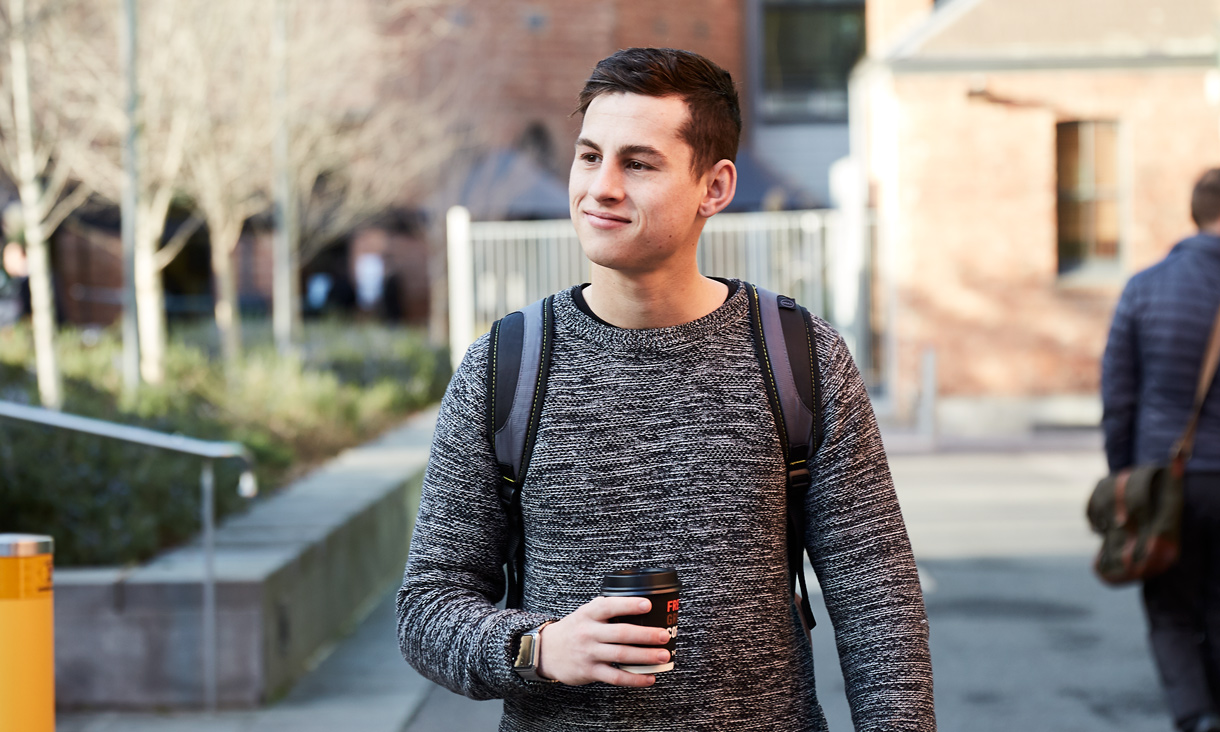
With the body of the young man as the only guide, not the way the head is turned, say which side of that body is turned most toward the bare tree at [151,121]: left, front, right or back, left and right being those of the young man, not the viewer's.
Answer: back

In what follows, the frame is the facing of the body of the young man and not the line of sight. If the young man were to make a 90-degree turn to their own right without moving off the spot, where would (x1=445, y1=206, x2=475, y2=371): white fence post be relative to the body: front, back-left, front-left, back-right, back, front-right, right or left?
right

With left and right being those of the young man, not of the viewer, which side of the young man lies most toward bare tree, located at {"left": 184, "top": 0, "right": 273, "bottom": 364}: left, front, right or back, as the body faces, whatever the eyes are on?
back

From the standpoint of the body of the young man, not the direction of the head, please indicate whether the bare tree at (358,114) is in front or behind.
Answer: behind

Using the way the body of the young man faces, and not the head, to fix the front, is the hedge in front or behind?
behind

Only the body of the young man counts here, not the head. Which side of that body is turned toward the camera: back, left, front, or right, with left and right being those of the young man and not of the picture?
front

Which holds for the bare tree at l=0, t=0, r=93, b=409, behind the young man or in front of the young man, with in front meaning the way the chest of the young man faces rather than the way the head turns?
behind

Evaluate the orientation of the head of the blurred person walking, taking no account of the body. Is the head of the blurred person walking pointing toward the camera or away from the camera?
away from the camera

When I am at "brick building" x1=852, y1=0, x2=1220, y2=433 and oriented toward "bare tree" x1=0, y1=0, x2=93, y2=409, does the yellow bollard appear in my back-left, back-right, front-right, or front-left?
front-left

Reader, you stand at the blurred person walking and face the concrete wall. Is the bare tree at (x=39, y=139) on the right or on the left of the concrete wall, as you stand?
right

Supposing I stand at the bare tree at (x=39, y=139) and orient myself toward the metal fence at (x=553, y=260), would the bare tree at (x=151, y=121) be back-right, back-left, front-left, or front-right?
front-left
